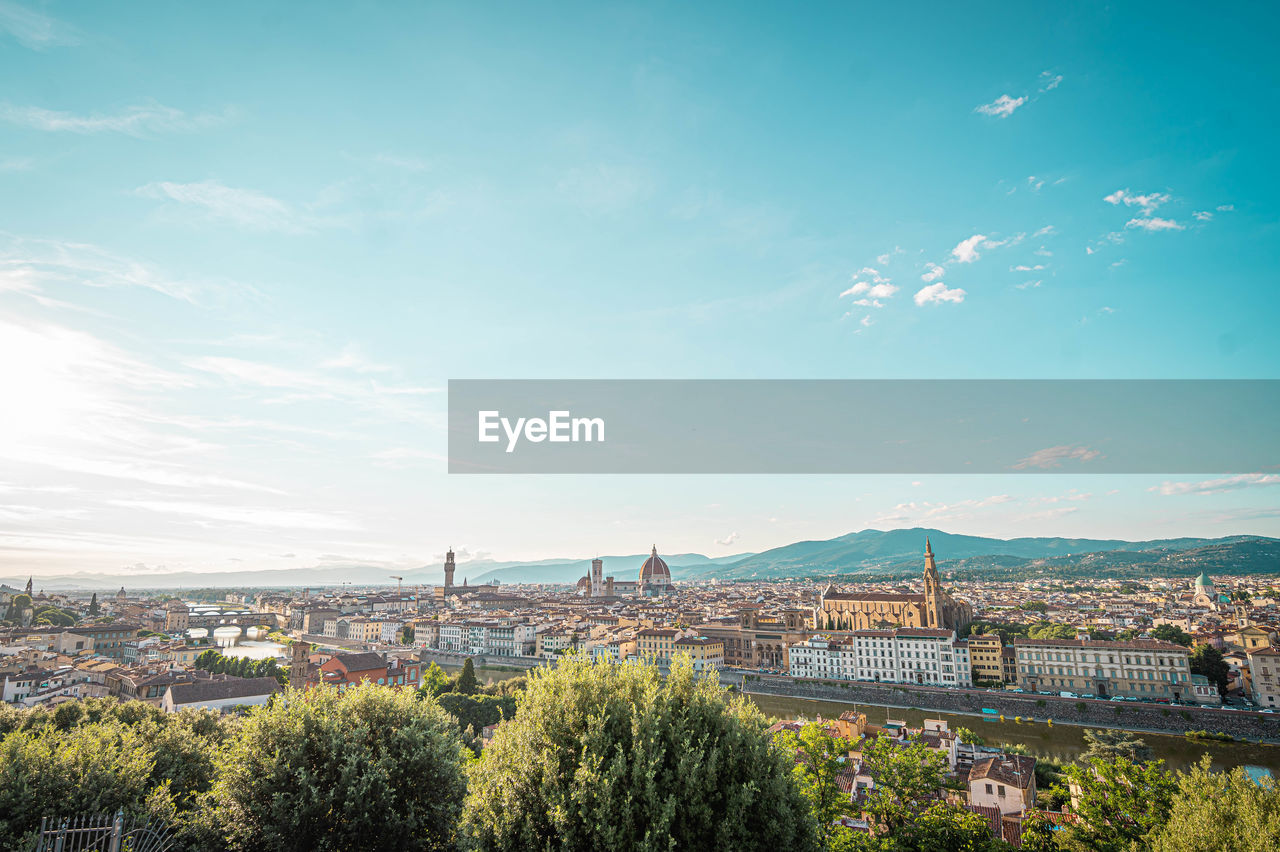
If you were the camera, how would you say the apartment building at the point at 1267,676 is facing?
facing the viewer

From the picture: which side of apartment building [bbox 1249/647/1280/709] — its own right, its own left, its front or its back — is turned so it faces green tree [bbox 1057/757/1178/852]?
front

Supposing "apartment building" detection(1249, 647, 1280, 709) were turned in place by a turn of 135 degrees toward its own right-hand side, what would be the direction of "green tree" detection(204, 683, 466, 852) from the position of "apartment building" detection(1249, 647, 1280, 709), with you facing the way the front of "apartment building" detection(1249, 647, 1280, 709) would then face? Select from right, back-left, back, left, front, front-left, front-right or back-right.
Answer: back-left

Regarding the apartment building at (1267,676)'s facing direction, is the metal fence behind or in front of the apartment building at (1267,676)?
in front

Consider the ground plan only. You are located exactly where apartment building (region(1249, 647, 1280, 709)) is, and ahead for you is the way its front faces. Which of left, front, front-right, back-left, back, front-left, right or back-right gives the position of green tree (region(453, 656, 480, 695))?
front-right

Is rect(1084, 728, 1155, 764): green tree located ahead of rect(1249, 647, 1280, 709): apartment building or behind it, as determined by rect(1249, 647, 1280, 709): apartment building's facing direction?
ahead

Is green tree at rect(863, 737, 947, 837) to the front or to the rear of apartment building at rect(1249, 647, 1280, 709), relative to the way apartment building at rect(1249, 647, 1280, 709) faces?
to the front
